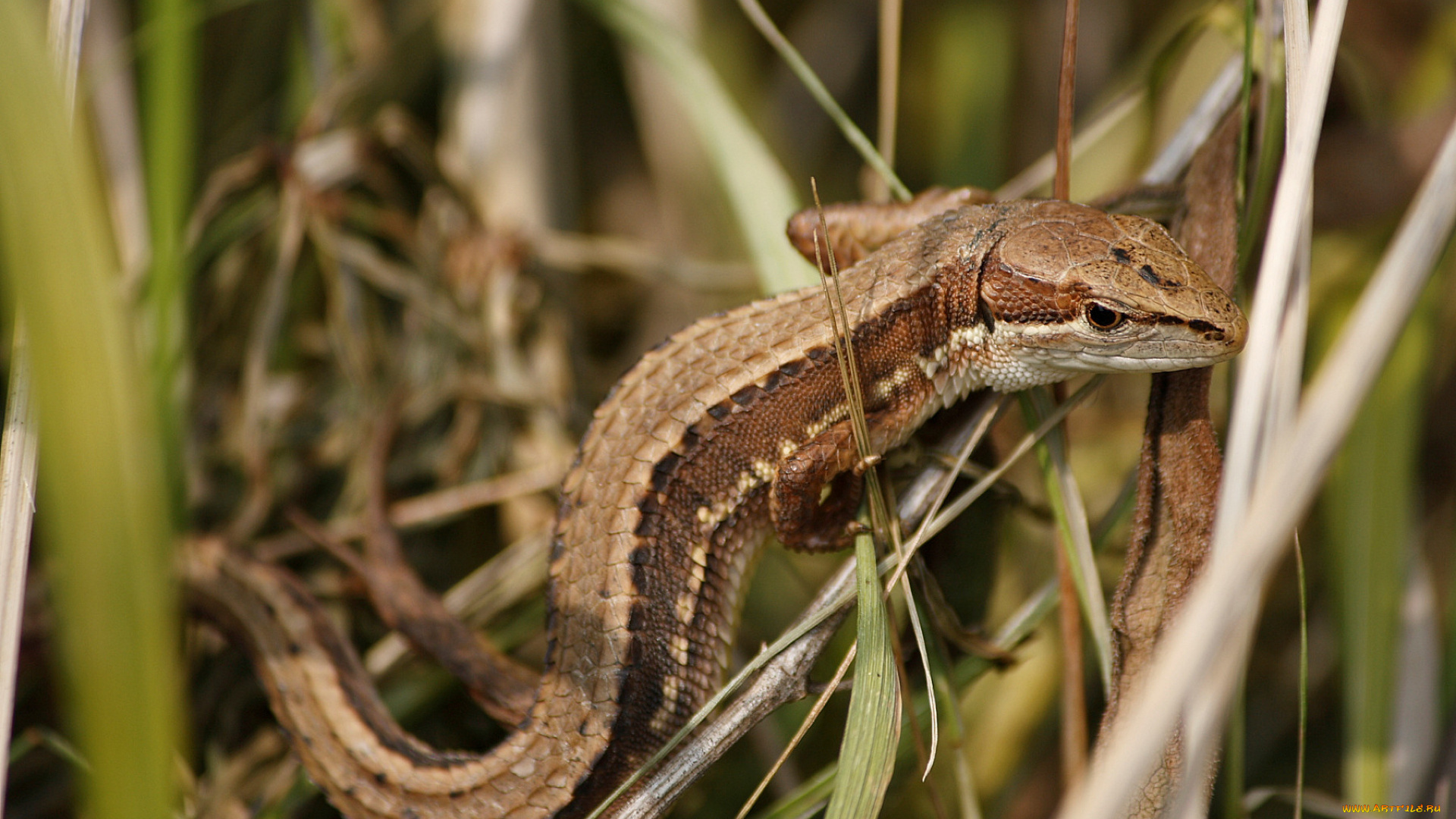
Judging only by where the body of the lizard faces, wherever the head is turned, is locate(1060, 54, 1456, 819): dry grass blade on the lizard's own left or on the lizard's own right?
on the lizard's own right

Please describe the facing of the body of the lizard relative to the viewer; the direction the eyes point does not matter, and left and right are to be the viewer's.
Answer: facing to the right of the viewer
